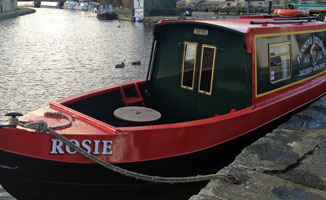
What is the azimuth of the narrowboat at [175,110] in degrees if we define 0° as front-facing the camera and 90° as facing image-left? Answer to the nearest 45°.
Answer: approximately 45°
